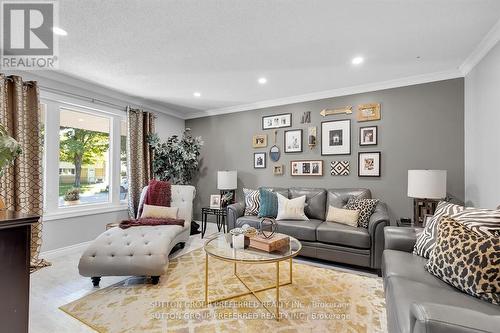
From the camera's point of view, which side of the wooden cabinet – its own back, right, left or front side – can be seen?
right

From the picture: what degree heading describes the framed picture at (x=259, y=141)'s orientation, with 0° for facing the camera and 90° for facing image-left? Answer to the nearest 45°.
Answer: approximately 0°

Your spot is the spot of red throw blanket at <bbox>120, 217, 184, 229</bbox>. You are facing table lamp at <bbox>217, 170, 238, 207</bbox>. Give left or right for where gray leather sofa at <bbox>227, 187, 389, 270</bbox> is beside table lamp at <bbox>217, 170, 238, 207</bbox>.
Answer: right

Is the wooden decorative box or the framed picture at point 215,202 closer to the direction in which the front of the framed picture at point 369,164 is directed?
the wooden decorative box

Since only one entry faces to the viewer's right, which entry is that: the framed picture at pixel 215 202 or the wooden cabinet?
the wooden cabinet

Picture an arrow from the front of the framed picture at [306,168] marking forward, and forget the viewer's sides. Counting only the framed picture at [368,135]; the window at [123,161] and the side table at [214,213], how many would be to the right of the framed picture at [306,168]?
2

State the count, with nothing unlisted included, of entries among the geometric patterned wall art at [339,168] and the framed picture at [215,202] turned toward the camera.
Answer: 2

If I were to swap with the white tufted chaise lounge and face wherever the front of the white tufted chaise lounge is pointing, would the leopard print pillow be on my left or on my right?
on my left
